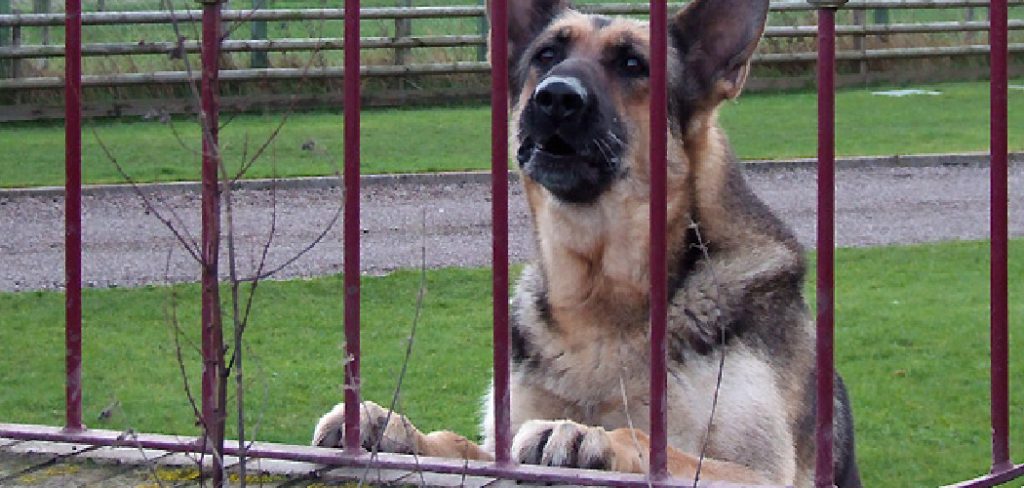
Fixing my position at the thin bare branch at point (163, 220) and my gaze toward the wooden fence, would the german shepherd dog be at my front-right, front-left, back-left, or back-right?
front-right

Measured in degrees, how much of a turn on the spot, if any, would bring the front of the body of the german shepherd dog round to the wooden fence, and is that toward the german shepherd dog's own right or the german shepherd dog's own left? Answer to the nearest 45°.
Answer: approximately 135° to the german shepherd dog's own right

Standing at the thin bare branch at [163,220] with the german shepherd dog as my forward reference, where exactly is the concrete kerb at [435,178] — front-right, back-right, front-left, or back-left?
front-left

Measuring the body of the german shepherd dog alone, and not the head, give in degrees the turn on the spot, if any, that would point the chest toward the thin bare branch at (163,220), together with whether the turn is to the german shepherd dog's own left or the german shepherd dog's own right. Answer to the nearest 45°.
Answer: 0° — it already faces it

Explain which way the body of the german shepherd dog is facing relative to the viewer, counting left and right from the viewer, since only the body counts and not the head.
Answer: facing the viewer and to the left of the viewer

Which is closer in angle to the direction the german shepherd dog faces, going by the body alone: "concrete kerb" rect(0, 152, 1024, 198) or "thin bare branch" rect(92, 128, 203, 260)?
the thin bare branch

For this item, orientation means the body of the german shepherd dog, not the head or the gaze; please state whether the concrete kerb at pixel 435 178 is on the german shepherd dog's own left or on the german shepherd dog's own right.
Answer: on the german shepherd dog's own right
